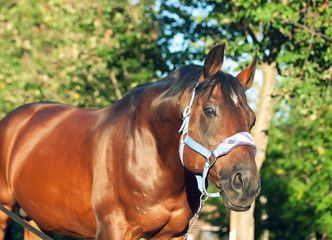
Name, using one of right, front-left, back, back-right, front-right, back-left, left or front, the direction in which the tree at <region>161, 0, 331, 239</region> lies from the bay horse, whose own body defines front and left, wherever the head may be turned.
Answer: left

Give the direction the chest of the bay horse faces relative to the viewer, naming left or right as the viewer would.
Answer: facing the viewer and to the right of the viewer
